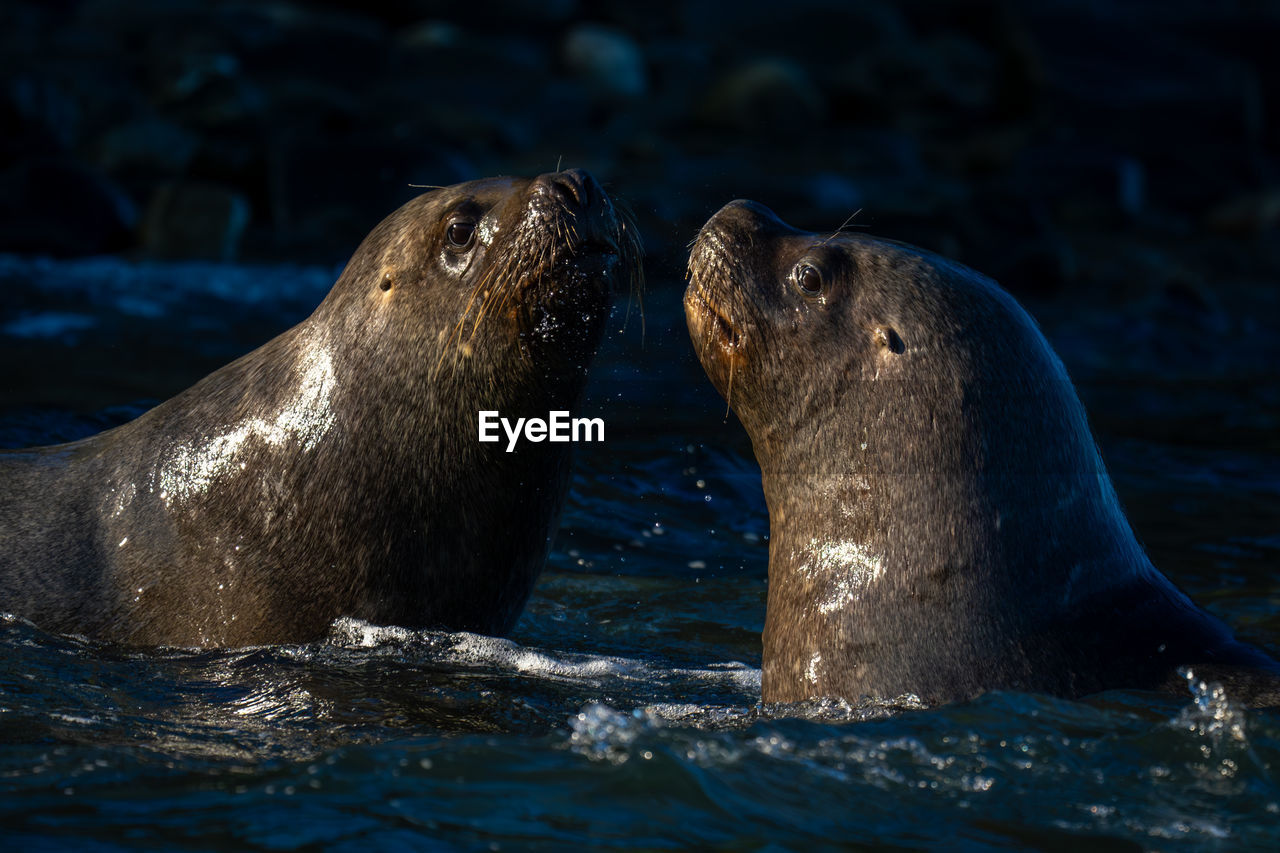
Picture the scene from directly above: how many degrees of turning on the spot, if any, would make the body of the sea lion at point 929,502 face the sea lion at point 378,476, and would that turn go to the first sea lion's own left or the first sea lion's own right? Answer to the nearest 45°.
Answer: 0° — it already faces it

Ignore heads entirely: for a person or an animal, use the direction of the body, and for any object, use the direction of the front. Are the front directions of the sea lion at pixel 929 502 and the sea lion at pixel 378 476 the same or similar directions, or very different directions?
very different directions

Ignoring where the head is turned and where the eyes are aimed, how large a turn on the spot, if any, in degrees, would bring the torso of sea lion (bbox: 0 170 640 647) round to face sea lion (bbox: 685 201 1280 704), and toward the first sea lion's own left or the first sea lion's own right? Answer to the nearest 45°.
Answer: approximately 45° to the first sea lion's own right

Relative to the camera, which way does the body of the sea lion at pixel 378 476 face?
to the viewer's right

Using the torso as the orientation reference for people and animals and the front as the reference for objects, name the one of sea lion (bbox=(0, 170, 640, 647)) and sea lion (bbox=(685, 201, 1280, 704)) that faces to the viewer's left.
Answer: sea lion (bbox=(685, 201, 1280, 704))

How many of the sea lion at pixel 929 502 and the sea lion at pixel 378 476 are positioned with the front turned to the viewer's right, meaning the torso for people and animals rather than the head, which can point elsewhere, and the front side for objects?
1

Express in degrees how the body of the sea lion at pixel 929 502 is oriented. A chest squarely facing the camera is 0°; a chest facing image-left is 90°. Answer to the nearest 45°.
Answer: approximately 90°
